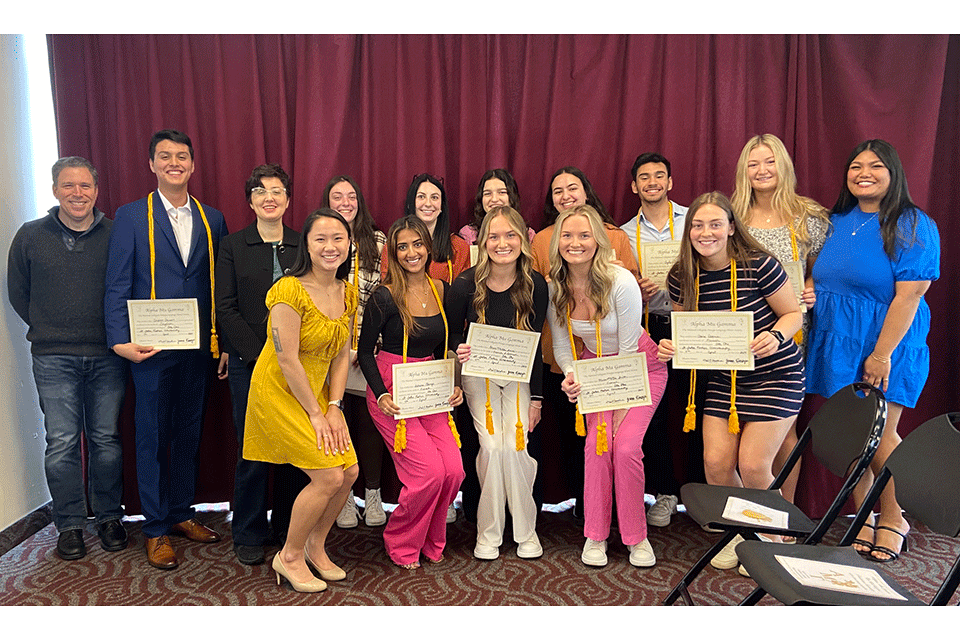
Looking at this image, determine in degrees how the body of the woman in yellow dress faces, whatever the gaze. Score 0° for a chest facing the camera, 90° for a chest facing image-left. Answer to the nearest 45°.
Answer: approximately 315°

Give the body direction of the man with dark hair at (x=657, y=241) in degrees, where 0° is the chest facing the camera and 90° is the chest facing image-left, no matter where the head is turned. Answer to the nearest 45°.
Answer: approximately 0°

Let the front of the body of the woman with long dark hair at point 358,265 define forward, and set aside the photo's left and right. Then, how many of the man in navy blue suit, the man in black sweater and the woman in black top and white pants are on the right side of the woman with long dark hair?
2

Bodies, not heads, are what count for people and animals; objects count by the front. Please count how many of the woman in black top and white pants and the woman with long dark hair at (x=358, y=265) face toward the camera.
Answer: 2

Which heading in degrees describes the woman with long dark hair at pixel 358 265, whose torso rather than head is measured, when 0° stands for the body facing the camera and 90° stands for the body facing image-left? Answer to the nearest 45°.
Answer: approximately 0°

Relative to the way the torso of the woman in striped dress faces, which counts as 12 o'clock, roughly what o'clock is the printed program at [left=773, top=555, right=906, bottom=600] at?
The printed program is roughly at 10 o'clock from the woman in striped dress.

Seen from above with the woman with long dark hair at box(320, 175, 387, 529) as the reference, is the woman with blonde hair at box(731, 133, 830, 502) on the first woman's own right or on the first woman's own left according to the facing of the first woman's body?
on the first woman's own left

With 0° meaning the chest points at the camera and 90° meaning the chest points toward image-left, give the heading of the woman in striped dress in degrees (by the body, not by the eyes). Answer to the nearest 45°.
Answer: approximately 45°

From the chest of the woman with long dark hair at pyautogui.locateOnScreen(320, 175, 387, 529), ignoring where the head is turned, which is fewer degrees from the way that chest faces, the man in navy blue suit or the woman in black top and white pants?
the woman in black top and white pants
